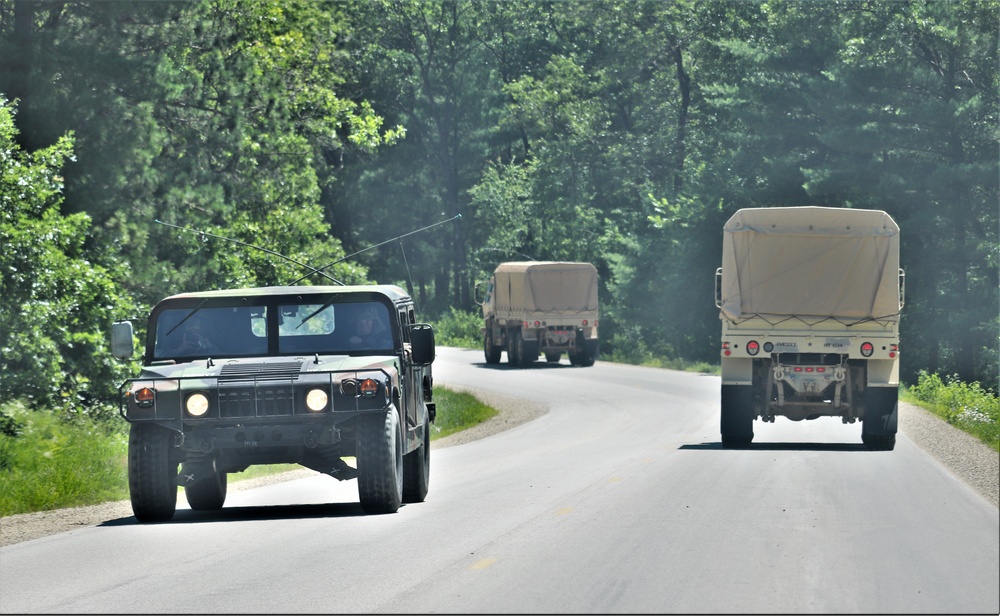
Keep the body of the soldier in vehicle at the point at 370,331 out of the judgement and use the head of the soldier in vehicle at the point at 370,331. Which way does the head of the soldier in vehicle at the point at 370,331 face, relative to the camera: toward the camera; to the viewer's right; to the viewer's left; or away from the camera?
toward the camera

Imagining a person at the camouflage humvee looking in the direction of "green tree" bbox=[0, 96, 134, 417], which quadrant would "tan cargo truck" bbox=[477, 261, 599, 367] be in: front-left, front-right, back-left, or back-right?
front-right

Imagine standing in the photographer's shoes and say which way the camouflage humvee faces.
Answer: facing the viewer

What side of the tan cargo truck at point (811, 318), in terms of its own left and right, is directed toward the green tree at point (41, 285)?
left

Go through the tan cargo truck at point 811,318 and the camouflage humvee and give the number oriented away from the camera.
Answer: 1

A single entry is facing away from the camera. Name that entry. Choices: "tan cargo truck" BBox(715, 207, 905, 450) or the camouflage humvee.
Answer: the tan cargo truck

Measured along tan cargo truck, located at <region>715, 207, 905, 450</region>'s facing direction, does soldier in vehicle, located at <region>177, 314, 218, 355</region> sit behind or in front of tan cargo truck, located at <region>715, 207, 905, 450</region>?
behind

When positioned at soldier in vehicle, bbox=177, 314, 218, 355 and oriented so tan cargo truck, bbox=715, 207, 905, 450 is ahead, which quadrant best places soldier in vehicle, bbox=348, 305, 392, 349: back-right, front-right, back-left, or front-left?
front-right

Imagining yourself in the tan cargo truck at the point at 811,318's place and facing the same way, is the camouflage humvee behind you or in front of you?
behind

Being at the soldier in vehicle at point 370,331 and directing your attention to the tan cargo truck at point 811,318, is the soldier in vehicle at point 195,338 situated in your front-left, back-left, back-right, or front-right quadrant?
back-left

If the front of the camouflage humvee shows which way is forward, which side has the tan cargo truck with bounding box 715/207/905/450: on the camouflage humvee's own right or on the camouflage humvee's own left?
on the camouflage humvee's own left

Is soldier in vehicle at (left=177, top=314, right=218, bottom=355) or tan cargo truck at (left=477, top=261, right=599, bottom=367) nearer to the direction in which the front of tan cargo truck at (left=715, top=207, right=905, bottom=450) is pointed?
the tan cargo truck

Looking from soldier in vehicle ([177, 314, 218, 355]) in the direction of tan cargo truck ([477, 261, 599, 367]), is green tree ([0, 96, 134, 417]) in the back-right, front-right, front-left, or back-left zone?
front-left

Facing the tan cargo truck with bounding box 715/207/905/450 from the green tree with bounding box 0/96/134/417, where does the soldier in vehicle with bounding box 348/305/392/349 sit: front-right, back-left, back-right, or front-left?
front-right

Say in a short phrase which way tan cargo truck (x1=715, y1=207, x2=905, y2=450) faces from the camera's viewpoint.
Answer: facing away from the viewer
